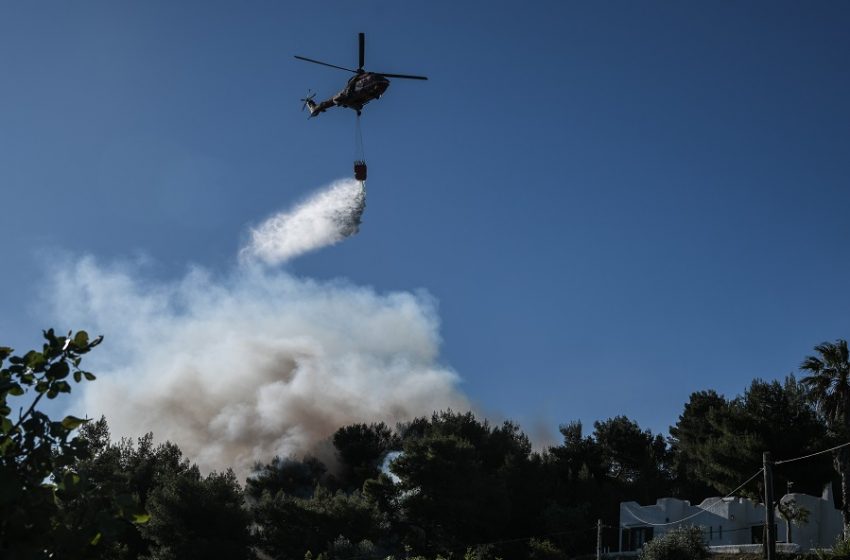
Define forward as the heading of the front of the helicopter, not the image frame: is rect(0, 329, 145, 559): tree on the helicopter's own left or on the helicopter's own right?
on the helicopter's own right

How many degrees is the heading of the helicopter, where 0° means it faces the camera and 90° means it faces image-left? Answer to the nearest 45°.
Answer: approximately 315°
